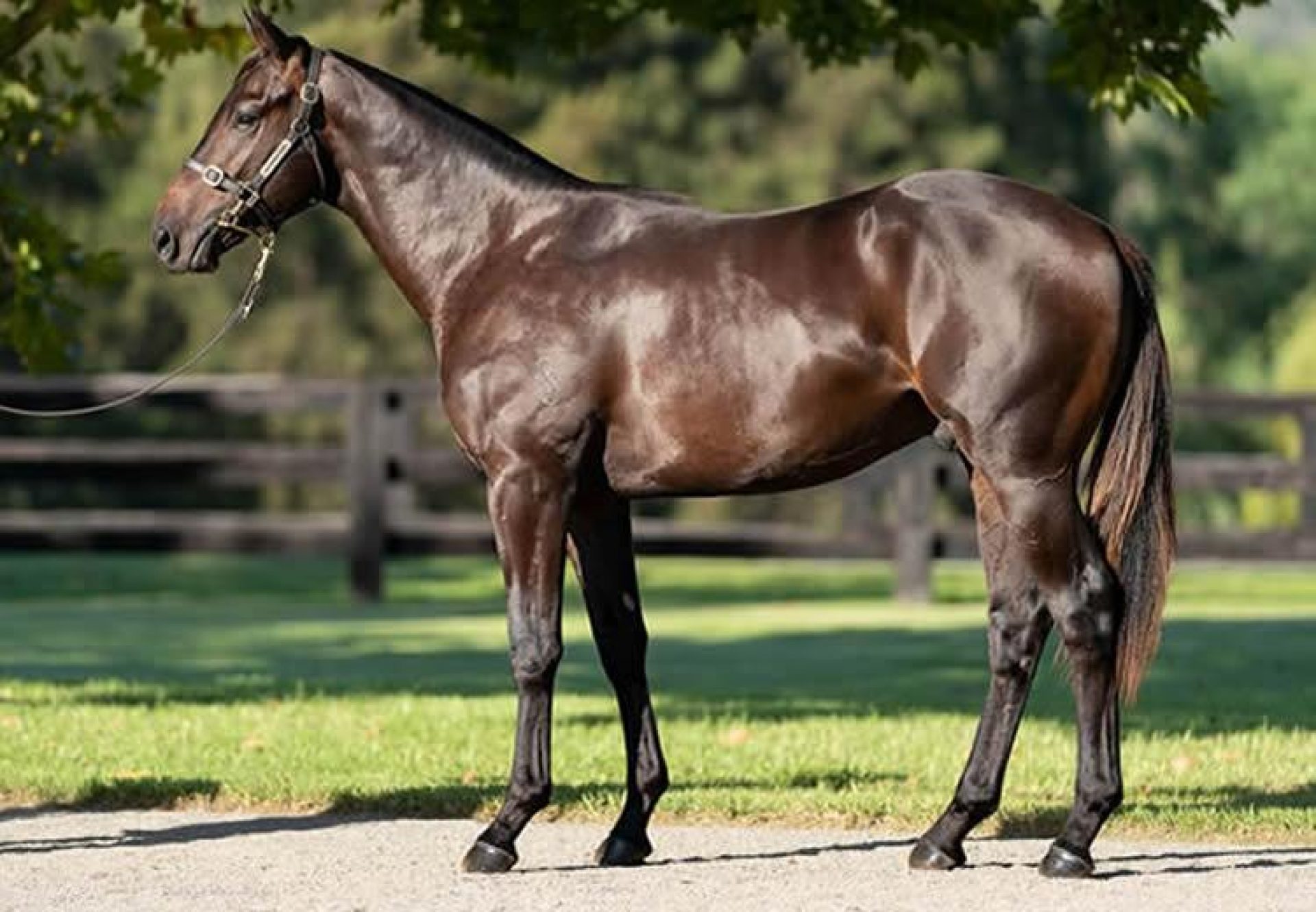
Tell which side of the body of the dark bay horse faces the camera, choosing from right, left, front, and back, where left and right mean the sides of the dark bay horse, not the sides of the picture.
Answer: left

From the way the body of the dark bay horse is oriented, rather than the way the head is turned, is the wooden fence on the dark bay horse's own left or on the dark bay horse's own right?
on the dark bay horse's own right

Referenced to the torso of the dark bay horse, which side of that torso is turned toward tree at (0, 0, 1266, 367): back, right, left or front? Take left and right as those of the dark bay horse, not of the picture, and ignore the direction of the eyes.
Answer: right
